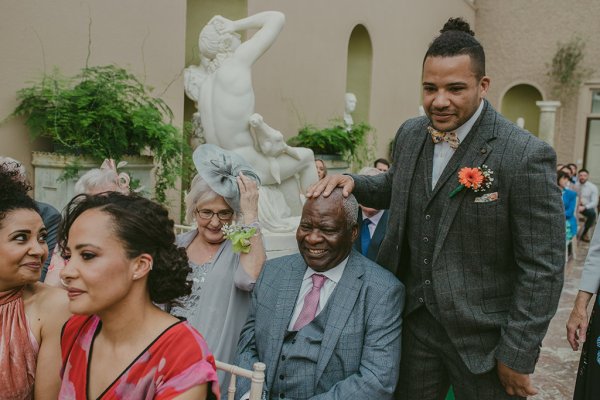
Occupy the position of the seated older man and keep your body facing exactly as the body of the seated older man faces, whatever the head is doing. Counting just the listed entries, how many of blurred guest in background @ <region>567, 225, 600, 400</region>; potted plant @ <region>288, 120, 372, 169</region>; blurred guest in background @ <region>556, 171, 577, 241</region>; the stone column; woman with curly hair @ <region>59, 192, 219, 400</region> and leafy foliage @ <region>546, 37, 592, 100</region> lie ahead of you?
1

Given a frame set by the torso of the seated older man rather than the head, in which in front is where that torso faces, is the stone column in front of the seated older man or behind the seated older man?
behind

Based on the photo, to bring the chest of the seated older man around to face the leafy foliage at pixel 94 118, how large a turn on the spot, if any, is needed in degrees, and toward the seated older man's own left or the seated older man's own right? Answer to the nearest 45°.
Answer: approximately 90° to the seated older man's own right

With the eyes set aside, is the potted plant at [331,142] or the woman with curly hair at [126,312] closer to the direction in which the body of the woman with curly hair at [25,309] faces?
the woman with curly hair

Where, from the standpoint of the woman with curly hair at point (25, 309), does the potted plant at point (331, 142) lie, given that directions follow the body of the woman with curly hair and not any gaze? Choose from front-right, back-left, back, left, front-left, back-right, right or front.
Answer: back-left

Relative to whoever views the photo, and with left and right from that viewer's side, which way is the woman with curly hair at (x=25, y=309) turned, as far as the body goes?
facing the viewer

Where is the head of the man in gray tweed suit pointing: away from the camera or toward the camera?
toward the camera

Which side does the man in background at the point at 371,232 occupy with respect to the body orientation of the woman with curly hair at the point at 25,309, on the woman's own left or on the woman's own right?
on the woman's own left

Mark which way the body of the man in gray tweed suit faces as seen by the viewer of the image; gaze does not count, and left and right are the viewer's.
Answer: facing the viewer and to the left of the viewer

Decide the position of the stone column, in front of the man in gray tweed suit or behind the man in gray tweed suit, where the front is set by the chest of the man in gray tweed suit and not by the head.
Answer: behind

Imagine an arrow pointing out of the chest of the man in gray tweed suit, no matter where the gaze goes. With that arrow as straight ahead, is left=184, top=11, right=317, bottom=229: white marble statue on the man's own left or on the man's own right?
on the man's own right

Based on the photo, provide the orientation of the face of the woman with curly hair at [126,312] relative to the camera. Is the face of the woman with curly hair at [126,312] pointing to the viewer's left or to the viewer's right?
to the viewer's left

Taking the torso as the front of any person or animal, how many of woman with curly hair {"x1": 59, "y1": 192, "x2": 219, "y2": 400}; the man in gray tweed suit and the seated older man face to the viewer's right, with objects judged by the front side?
0

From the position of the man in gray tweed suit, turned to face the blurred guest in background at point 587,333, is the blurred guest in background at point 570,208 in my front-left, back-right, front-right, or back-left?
front-left

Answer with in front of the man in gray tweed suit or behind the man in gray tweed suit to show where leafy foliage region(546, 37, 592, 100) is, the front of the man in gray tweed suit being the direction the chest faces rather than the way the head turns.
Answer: behind

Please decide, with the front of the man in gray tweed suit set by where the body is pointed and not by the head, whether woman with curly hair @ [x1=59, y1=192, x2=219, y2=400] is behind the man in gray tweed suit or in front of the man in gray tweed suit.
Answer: in front
